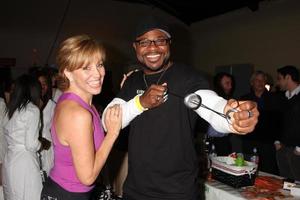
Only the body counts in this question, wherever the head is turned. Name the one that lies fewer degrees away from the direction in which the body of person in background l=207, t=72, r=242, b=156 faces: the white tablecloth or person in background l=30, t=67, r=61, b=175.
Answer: the white tablecloth

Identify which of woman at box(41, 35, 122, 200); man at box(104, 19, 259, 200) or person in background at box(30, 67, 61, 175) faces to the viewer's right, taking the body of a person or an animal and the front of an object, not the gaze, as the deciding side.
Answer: the woman

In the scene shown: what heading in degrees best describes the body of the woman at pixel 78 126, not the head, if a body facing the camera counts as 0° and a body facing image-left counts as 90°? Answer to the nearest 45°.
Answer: approximately 270°

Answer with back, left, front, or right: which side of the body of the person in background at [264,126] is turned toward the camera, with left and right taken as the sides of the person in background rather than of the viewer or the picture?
front

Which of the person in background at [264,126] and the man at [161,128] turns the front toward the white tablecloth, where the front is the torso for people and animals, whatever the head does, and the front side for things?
the person in background

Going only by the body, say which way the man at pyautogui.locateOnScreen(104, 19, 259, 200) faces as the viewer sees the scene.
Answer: toward the camera

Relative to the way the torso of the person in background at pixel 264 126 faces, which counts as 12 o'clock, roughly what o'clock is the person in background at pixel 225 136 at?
the person in background at pixel 225 136 is roughly at 2 o'clock from the person in background at pixel 264 126.
